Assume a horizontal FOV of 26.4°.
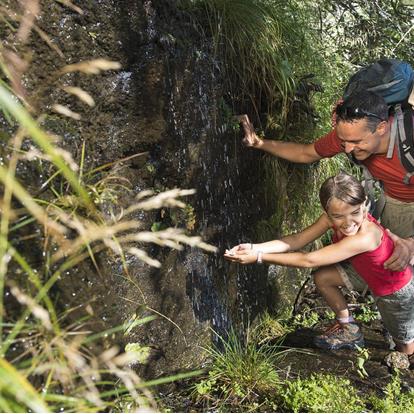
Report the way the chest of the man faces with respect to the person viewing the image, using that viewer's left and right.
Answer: facing the viewer and to the left of the viewer

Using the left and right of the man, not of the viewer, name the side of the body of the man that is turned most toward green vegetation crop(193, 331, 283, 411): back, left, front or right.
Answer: front

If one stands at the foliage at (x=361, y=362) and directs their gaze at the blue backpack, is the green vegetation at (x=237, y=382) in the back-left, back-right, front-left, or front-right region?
back-left

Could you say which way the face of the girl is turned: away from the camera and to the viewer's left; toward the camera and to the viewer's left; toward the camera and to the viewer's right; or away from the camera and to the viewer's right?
toward the camera and to the viewer's left

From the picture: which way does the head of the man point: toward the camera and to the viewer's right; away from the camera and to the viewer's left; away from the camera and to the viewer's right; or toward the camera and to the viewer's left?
toward the camera and to the viewer's left
